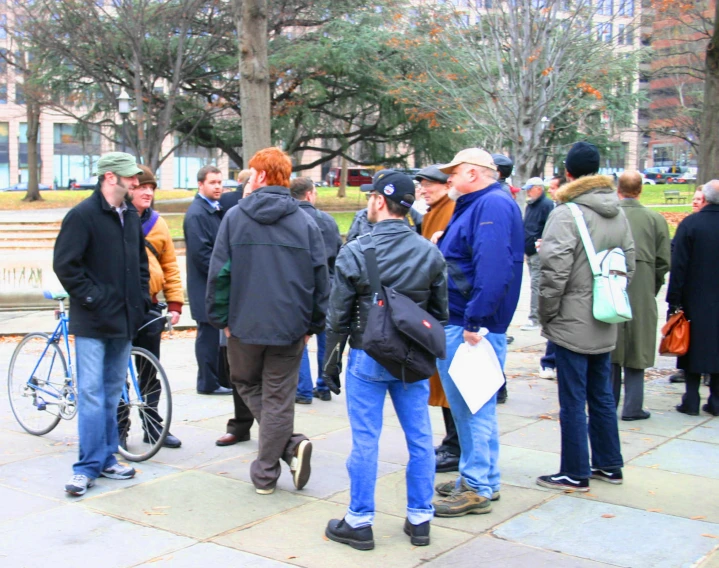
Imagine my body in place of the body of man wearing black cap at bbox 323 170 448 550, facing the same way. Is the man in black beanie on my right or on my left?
on my right

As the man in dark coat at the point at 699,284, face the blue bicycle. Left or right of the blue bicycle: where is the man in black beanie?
left

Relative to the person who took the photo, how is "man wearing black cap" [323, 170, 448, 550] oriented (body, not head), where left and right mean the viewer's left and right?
facing away from the viewer and to the left of the viewer

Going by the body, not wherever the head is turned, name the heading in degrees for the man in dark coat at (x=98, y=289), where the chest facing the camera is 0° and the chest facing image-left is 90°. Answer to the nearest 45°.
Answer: approximately 315°

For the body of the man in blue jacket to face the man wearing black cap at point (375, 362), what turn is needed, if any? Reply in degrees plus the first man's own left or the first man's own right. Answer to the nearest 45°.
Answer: approximately 45° to the first man's own left

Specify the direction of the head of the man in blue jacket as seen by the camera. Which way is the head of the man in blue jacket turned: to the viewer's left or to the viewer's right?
to the viewer's left

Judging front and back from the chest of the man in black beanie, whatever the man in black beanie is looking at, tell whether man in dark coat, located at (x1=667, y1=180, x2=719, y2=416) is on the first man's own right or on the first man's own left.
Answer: on the first man's own right

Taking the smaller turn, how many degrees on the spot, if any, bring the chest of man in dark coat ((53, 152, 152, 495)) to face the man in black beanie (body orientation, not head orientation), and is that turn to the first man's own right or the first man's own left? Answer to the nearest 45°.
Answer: approximately 45° to the first man's own left

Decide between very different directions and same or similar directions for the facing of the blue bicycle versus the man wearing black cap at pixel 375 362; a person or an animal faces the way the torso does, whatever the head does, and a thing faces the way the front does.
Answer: very different directions

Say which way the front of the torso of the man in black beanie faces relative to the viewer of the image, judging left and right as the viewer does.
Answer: facing away from the viewer and to the left of the viewer

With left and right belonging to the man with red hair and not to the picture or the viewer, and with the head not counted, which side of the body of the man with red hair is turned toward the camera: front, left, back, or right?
back
